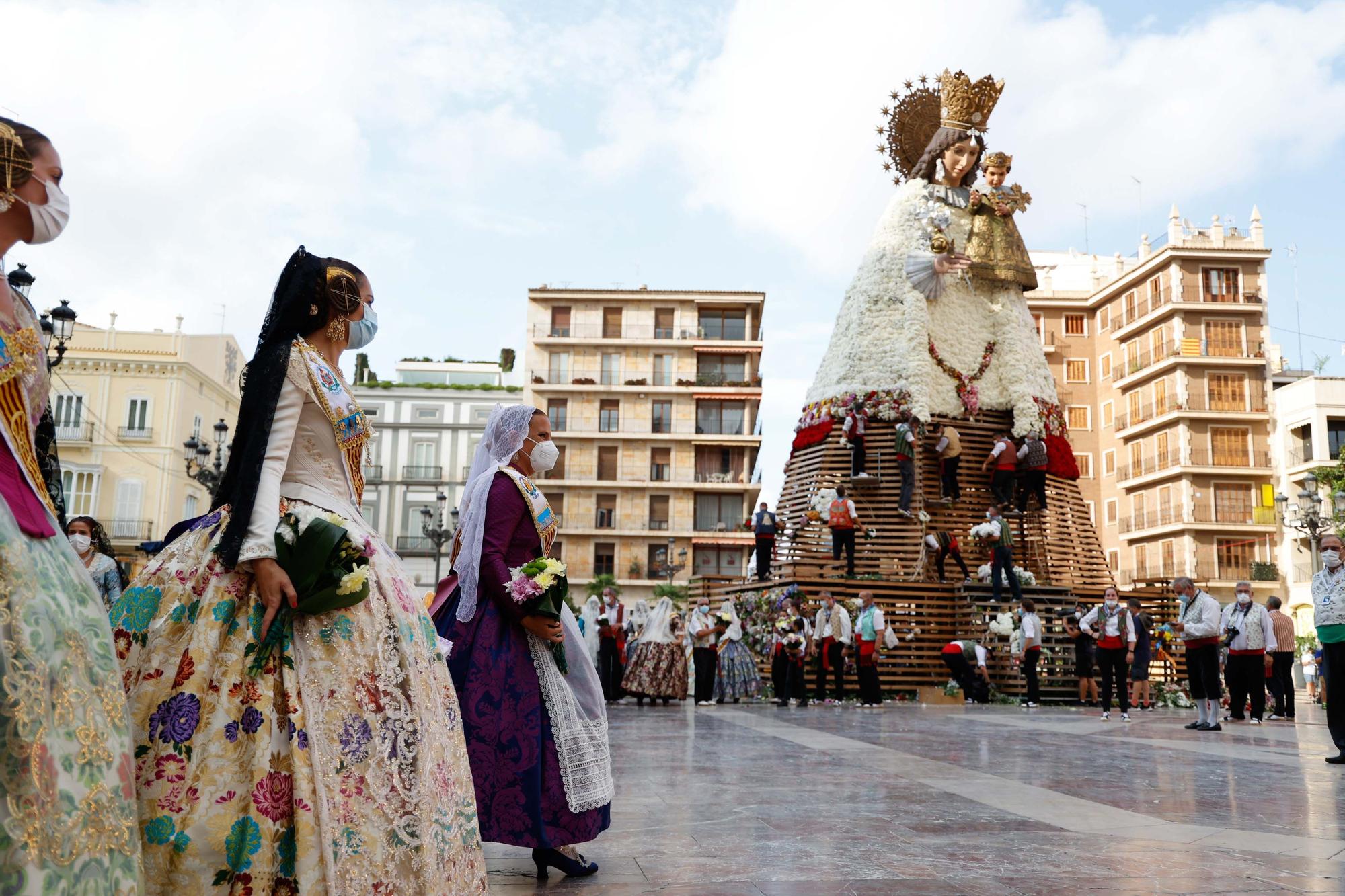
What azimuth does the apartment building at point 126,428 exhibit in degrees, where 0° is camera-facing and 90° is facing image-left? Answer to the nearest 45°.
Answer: approximately 0°

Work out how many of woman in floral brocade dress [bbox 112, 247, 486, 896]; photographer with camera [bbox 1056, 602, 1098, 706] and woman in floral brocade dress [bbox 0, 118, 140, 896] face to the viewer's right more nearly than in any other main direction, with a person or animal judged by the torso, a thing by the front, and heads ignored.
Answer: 2

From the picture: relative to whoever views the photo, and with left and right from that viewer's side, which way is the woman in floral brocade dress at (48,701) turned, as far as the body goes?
facing to the right of the viewer

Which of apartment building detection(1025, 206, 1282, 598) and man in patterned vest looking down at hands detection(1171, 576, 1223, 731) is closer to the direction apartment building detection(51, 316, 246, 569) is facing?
the man in patterned vest looking down at hands

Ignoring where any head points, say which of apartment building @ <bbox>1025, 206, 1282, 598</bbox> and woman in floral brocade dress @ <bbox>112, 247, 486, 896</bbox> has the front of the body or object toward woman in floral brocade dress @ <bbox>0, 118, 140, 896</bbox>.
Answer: the apartment building

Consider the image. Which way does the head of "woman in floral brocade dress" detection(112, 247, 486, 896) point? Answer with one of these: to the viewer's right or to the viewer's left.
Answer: to the viewer's right

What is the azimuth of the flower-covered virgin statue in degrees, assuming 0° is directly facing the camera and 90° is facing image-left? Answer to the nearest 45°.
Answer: approximately 315°

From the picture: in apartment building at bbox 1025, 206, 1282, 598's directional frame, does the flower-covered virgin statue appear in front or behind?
in front

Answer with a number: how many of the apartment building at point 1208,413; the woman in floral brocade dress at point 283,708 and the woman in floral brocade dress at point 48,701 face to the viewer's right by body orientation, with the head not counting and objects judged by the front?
2

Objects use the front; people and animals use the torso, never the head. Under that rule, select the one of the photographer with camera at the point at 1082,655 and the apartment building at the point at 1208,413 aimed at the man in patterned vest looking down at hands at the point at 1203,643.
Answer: the apartment building

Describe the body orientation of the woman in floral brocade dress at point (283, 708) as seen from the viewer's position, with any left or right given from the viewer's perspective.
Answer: facing to the right of the viewer

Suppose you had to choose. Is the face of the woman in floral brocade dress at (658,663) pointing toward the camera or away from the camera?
away from the camera
